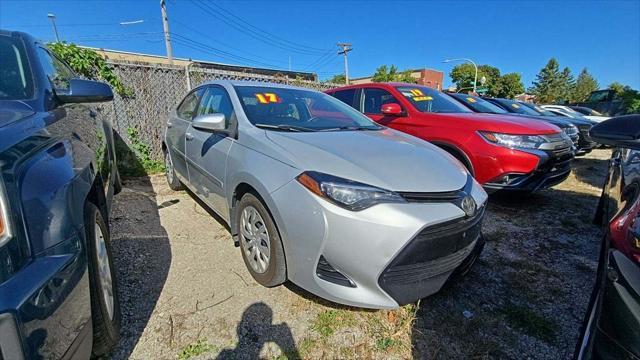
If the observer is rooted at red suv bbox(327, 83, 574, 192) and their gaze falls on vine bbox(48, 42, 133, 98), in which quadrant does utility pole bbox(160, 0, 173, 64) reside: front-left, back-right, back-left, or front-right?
front-right

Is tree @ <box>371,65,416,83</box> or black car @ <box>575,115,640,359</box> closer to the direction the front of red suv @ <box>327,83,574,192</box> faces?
the black car

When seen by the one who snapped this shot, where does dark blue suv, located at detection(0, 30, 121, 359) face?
facing the viewer

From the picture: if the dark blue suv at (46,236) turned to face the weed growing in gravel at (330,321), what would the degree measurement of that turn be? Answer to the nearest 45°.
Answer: approximately 90° to its left

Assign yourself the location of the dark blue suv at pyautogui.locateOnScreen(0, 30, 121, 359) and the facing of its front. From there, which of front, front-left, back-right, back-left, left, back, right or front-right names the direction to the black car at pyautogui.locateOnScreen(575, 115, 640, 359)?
front-left

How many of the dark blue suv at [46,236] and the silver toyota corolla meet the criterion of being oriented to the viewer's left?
0

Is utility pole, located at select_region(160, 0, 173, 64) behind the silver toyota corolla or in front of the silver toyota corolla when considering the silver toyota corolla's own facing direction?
behind

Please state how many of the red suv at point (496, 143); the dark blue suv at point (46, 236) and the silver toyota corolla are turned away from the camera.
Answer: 0

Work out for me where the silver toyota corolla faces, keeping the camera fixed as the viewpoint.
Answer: facing the viewer and to the right of the viewer

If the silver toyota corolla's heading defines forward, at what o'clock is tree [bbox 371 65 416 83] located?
The tree is roughly at 8 o'clock from the silver toyota corolla.

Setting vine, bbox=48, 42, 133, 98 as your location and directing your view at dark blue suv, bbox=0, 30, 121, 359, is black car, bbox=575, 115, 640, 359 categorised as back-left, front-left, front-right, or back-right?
front-left

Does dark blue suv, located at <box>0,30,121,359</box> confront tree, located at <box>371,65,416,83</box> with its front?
no

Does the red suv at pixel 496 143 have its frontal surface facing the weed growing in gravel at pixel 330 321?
no

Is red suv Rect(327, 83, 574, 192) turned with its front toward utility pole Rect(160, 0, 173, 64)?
no

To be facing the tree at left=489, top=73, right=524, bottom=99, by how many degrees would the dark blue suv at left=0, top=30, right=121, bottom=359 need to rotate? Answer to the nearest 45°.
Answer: approximately 90° to its left

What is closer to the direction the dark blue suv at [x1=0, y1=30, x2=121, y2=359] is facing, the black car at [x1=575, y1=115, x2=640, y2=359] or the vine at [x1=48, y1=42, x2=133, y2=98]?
the black car
